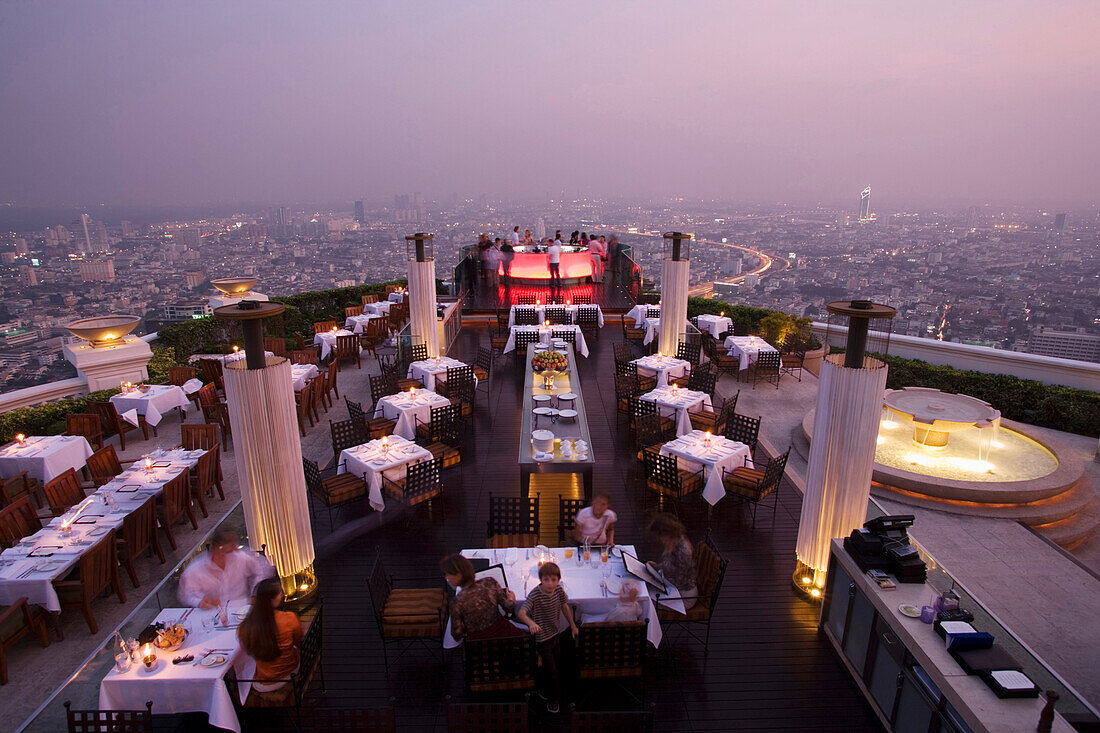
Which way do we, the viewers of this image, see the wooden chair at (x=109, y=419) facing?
facing away from the viewer and to the right of the viewer

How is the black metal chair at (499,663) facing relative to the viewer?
away from the camera

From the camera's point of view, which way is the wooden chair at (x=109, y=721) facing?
away from the camera

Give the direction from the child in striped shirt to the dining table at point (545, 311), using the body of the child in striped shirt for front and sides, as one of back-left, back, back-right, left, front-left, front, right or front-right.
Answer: back

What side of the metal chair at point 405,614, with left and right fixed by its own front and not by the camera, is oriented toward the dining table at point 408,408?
left

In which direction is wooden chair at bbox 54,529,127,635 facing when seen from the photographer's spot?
facing away from the viewer and to the left of the viewer

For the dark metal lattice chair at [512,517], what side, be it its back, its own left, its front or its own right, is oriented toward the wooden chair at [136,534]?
right

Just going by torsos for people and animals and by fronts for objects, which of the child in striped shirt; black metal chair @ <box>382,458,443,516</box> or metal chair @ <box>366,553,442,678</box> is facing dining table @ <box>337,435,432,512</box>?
black metal chair @ <box>382,458,443,516</box>

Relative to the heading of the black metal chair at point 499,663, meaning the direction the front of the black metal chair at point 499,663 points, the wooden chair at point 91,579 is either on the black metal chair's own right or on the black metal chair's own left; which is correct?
on the black metal chair's own left

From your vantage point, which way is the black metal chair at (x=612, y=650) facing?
away from the camera

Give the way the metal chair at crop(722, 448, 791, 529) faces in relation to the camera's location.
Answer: facing away from the viewer and to the left of the viewer

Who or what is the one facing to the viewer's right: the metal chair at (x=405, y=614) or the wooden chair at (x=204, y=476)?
the metal chair at (x=405, y=614)

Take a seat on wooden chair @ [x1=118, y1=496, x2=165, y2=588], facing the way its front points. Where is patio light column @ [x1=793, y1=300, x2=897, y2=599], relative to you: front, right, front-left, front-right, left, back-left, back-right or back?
back

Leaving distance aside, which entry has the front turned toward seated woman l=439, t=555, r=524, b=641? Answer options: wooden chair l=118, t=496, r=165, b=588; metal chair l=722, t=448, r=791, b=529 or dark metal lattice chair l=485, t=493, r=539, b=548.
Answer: dark metal lattice chair l=485, t=493, r=539, b=548
